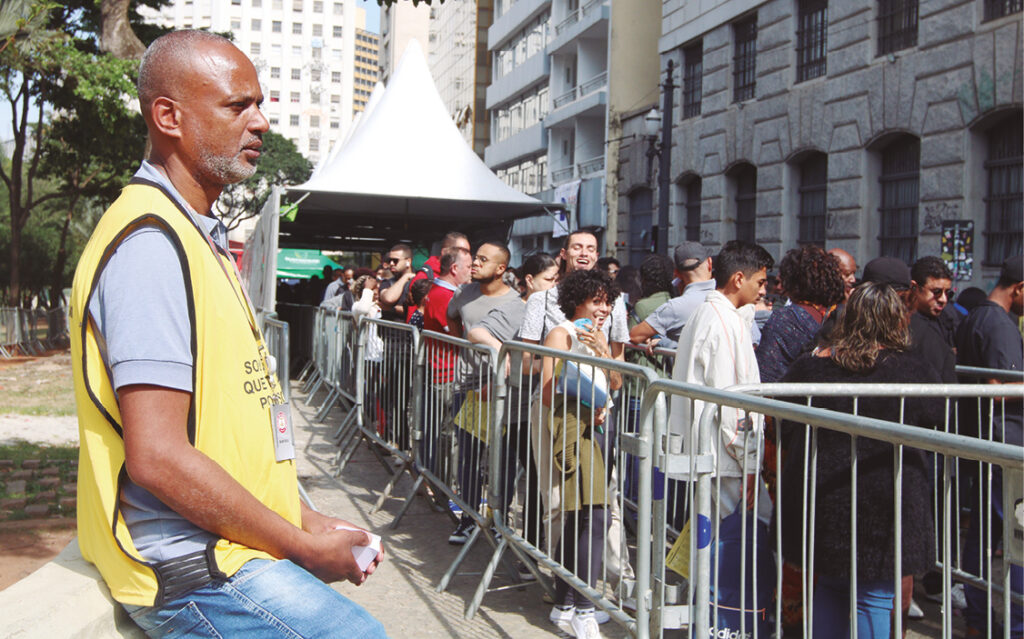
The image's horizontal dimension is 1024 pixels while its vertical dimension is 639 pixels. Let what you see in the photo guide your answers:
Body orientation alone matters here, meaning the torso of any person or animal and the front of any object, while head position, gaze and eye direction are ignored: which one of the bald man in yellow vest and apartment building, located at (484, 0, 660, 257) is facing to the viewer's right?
the bald man in yellow vest

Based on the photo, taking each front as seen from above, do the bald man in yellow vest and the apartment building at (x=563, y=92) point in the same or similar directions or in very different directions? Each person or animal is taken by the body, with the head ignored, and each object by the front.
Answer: very different directions

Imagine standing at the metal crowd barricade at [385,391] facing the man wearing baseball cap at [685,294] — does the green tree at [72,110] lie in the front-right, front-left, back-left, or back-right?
back-left

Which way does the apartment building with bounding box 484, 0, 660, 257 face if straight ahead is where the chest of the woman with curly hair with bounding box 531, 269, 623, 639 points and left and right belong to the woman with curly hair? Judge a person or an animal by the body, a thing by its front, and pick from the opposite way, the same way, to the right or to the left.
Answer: to the right

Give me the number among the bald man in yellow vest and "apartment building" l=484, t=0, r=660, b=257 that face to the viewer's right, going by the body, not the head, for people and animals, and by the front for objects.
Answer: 1

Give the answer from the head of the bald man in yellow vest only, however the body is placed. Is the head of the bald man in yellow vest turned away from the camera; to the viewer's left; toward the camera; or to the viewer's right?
to the viewer's right

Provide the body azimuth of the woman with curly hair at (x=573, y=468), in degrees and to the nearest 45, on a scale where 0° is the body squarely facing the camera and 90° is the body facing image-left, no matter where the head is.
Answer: approximately 315°

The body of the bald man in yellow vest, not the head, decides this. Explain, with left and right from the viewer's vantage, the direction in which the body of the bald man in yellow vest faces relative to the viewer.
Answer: facing to the right of the viewer

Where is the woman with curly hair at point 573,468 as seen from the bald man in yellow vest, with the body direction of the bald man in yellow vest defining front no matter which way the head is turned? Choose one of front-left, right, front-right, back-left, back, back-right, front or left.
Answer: front-left

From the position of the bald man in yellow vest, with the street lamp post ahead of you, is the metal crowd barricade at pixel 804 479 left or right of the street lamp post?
right
